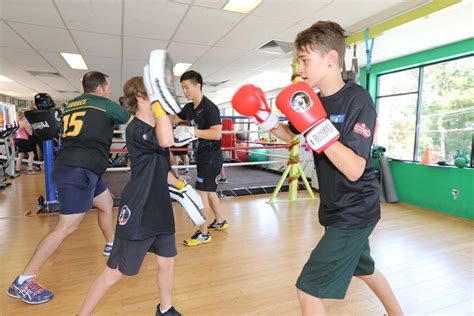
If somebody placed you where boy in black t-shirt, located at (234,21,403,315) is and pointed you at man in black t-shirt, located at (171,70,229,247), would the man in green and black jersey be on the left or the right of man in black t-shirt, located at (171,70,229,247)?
left

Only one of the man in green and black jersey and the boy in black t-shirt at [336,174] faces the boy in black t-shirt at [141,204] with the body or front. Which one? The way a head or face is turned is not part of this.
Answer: the boy in black t-shirt at [336,174]

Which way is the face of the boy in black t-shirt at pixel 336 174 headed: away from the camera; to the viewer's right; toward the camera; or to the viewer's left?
to the viewer's left

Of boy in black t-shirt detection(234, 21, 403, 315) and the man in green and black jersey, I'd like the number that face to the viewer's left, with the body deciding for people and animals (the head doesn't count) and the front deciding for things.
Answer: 1

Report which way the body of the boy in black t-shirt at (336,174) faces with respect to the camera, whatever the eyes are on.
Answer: to the viewer's left

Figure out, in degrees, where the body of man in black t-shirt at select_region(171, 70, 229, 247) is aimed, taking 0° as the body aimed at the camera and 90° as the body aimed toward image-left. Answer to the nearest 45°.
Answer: approximately 45°

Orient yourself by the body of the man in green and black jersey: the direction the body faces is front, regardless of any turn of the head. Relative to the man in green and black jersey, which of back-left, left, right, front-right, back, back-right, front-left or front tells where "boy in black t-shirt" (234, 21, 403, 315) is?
right

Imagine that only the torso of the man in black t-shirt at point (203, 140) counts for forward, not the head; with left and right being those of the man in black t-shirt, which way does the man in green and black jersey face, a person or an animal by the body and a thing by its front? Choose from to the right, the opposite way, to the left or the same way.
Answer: the opposite way

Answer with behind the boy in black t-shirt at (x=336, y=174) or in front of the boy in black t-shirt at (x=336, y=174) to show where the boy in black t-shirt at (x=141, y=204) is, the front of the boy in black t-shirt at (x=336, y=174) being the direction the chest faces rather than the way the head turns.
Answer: in front

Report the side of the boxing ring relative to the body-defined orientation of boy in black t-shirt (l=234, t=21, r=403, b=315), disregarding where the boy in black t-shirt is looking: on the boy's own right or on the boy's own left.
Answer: on the boy's own right

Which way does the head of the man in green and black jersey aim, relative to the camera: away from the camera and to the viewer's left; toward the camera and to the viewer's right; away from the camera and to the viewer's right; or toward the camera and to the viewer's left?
away from the camera and to the viewer's right

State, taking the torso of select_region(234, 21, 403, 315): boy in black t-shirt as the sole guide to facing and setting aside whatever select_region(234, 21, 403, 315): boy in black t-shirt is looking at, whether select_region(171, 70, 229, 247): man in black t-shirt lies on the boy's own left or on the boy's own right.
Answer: on the boy's own right

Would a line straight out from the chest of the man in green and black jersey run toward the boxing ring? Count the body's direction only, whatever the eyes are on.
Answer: yes
